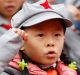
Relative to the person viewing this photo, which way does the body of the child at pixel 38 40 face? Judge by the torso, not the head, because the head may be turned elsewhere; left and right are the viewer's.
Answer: facing the viewer and to the right of the viewer
